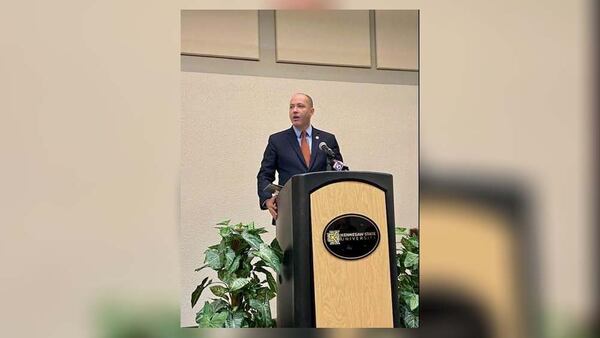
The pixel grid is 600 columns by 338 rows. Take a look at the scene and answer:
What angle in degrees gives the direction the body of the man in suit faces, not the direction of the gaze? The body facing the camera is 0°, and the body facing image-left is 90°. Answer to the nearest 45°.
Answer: approximately 0°
